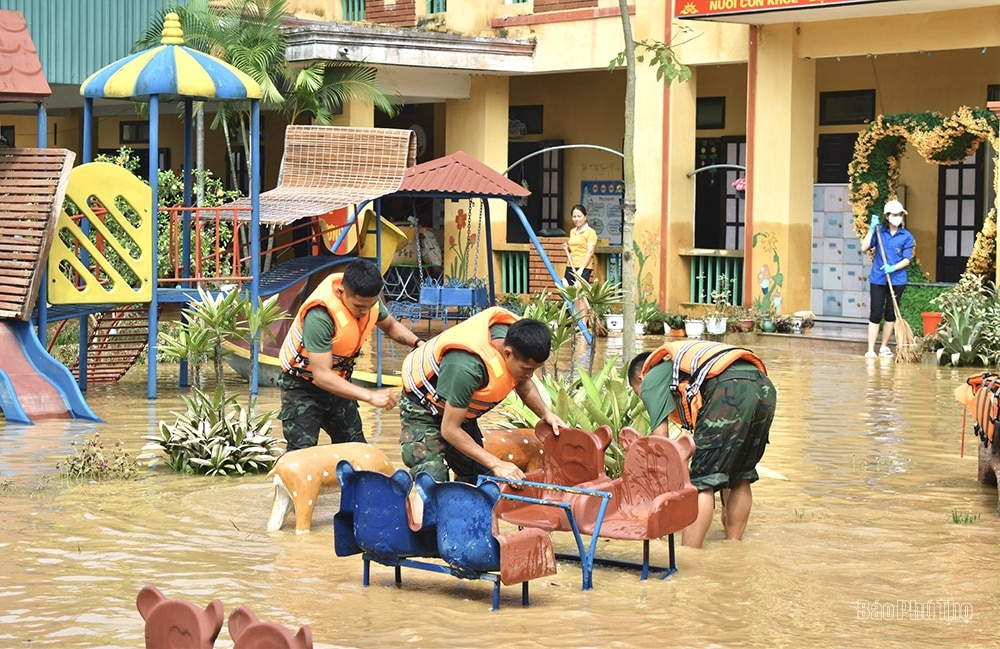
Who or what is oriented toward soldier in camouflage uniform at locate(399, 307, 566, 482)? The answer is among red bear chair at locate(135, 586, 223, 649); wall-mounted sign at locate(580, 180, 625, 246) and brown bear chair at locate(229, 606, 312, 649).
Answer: the wall-mounted sign

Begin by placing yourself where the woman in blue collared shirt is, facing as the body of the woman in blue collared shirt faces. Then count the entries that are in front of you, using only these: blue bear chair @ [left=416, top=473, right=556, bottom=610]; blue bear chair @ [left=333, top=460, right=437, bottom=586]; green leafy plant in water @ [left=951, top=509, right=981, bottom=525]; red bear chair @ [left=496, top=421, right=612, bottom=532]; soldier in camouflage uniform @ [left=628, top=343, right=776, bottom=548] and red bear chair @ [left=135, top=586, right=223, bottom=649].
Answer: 6

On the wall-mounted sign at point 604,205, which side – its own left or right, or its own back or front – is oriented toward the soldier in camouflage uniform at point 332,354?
front

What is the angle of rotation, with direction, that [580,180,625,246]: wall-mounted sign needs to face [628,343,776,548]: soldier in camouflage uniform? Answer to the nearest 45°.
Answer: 0° — it already faces them

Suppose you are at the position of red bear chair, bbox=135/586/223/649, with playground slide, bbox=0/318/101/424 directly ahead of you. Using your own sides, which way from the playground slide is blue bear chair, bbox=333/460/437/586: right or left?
right

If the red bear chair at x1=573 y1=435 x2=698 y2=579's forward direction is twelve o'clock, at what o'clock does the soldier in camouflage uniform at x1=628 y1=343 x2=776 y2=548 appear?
The soldier in camouflage uniform is roughly at 6 o'clock from the red bear chair.

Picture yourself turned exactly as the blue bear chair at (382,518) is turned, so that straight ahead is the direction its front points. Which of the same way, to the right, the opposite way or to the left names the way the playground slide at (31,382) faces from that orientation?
to the right

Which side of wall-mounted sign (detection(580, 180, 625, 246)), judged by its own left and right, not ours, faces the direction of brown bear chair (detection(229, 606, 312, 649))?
front

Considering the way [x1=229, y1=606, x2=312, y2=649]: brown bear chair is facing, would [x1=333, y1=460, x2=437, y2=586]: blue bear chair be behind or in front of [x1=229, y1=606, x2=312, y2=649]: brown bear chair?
behind
